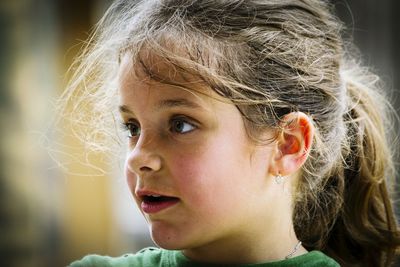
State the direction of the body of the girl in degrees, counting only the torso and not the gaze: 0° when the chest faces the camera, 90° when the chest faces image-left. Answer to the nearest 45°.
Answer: approximately 45°

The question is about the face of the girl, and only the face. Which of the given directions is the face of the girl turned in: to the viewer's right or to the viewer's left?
to the viewer's left
